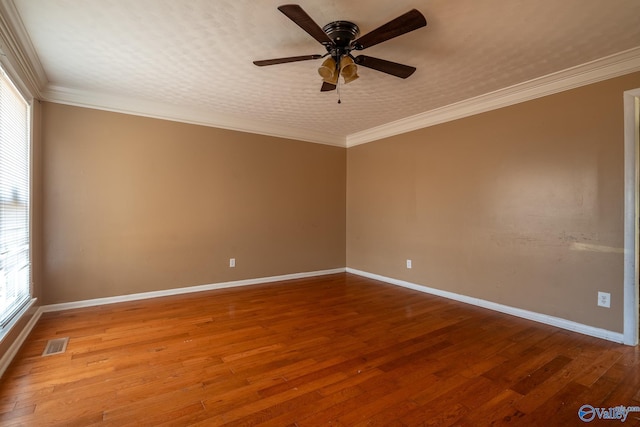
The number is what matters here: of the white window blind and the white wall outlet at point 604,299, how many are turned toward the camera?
1

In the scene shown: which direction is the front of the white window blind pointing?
to the viewer's right

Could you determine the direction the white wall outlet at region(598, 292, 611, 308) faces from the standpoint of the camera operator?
facing the viewer

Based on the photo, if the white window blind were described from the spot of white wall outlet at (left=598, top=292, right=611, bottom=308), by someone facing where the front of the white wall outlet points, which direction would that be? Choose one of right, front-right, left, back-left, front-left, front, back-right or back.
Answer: front-right

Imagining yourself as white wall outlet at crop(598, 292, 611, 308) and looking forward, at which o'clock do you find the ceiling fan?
The ceiling fan is roughly at 1 o'clock from the white wall outlet.

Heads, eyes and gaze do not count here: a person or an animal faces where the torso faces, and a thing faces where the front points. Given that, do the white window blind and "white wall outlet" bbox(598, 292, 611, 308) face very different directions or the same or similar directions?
very different directions

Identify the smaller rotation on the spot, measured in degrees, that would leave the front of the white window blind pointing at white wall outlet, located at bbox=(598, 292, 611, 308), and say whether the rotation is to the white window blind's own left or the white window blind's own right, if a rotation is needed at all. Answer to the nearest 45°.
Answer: approximately 45° to the white window blind's own right
